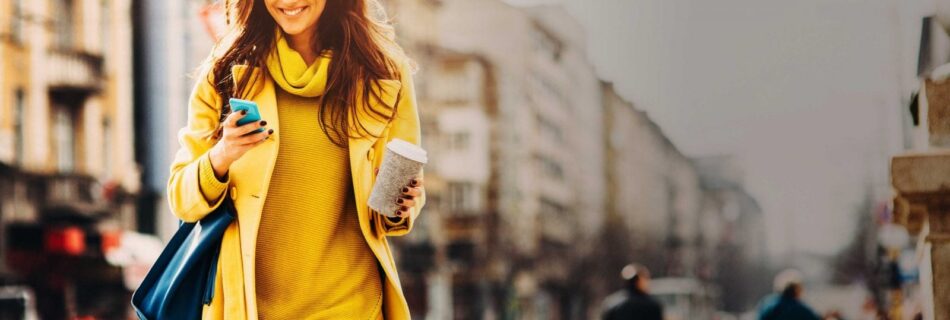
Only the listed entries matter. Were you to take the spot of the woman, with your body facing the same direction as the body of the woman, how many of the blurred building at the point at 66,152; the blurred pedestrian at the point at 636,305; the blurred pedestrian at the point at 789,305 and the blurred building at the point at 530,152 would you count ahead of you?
0

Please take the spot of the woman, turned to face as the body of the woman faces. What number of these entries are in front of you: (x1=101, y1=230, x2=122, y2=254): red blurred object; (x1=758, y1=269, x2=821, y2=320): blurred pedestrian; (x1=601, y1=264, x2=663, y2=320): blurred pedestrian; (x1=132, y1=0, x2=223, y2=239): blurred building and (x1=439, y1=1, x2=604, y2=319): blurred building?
0

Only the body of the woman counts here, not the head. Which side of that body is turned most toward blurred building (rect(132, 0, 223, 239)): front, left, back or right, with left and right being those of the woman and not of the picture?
back

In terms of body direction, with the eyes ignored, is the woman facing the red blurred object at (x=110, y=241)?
no

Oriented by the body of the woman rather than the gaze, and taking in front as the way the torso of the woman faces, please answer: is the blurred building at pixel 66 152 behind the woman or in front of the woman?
behind

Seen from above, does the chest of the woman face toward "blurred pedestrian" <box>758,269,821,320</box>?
no

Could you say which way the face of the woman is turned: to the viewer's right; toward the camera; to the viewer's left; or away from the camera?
toward the camera

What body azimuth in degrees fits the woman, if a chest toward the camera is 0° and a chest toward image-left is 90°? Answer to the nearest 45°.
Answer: approximately 0°
